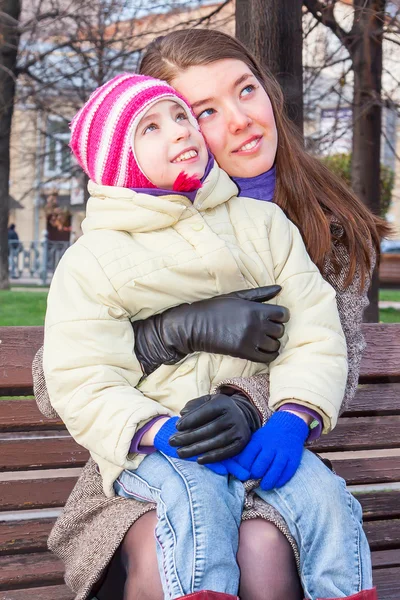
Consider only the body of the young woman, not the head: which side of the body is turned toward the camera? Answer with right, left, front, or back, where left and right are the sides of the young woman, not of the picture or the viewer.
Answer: front

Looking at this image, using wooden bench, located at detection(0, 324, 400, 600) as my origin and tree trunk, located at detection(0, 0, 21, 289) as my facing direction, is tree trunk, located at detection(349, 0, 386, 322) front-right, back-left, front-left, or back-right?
front-right

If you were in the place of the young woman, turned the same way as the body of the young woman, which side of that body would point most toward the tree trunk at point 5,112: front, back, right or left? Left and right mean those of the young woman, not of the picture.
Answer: back

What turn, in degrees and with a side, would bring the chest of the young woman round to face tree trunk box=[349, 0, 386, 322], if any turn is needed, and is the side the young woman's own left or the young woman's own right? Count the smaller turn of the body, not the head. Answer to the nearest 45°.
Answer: approximately 180°

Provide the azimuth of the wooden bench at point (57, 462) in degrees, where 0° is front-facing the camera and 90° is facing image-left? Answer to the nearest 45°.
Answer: approximately 0°

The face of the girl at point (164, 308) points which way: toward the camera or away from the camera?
toward the camera
